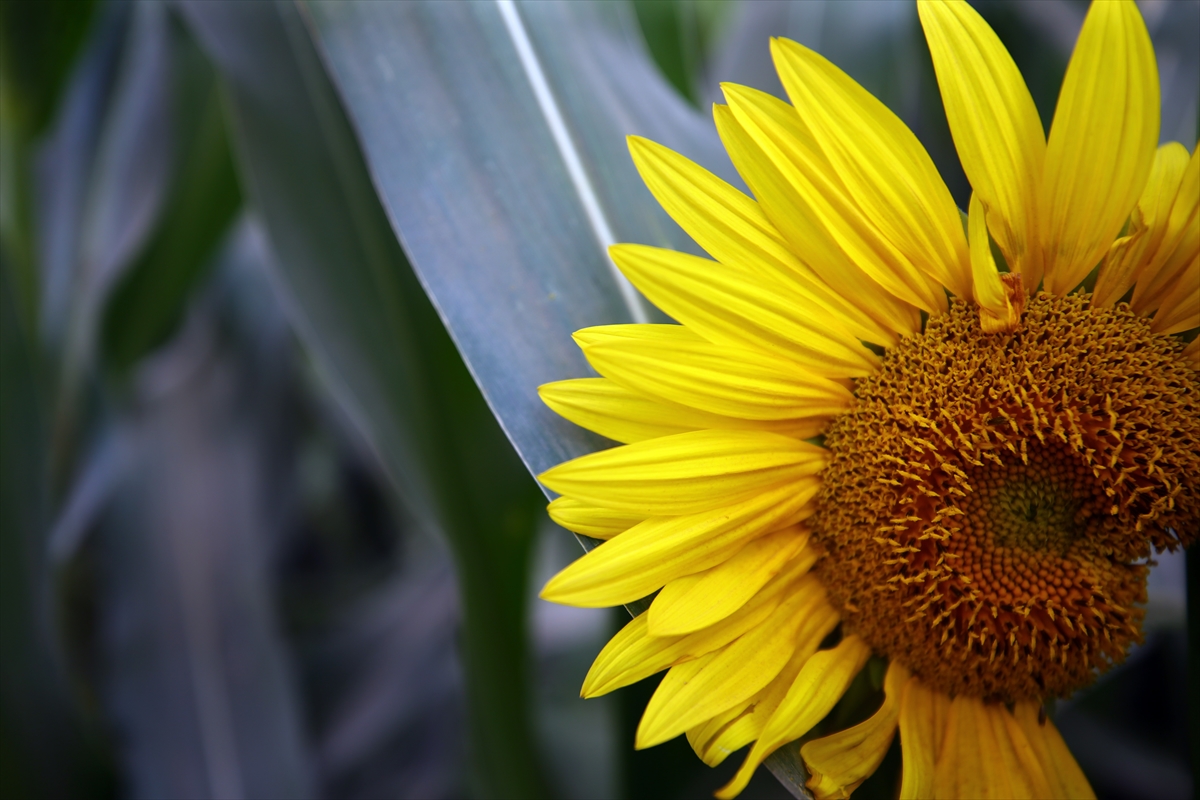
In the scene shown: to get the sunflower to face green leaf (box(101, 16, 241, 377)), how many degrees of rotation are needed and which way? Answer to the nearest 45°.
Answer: approximately 135° to its right

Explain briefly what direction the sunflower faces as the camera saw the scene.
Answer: facing the viewer
